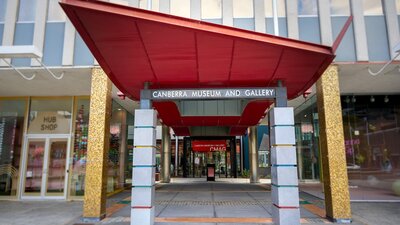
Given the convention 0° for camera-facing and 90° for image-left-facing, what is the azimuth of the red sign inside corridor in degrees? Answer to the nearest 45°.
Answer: approximately 0°

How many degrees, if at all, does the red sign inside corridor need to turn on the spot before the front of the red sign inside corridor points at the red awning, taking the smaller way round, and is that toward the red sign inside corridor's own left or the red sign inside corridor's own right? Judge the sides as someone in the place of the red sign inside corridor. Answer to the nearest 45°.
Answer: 0° — it already faces it

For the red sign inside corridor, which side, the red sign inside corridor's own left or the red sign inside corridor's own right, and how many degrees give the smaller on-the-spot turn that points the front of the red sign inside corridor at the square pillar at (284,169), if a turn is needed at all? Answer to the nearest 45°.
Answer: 0° — it already faces it

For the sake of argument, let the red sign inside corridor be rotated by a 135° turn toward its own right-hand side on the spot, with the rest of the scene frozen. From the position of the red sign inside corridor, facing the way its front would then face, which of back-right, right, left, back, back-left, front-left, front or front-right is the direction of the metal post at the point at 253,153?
back

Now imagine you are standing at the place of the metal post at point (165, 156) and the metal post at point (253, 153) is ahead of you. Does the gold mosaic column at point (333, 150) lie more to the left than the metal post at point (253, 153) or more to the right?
right

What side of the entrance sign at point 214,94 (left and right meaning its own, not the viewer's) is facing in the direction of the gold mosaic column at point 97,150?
right

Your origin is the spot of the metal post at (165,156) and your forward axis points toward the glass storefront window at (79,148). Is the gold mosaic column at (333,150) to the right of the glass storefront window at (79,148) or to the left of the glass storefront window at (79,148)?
left

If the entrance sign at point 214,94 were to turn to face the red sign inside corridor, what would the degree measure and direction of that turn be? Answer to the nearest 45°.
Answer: approximately 180°

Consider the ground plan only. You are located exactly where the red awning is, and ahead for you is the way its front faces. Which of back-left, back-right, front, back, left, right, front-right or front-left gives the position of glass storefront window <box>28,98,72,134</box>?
back-right

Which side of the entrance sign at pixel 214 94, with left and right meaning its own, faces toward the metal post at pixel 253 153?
back

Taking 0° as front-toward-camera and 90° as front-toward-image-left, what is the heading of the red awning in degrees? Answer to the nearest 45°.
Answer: approximately 0°

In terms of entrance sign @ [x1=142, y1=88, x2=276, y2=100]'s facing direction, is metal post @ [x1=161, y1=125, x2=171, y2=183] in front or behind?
behind

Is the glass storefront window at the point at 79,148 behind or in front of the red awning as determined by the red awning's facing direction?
behind
